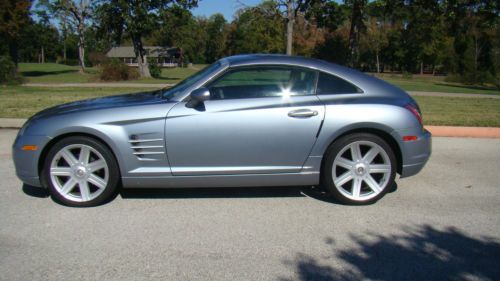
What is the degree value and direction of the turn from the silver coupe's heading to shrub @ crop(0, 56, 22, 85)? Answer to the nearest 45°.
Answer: approximately 45° to its right

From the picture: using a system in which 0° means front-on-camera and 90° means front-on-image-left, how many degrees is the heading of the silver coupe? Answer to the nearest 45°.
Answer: approximately 90°

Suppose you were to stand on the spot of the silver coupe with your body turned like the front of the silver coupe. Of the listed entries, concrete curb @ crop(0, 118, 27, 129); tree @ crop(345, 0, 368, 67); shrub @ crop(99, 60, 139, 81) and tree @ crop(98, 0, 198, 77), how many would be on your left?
0

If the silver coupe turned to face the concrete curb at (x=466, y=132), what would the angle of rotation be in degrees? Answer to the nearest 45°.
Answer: approximately 135° to its right

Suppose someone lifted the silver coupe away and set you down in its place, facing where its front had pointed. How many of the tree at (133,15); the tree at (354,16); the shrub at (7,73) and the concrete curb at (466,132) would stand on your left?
0

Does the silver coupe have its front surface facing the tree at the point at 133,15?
no

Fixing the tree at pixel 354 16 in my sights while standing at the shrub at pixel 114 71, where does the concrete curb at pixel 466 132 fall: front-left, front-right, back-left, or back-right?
front-right

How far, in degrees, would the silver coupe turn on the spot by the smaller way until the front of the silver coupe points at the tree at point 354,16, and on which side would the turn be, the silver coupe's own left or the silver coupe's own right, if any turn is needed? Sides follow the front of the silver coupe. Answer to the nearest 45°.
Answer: approximately 90° to the silver coupe's own right

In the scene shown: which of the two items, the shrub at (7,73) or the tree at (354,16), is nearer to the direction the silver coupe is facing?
the shrub

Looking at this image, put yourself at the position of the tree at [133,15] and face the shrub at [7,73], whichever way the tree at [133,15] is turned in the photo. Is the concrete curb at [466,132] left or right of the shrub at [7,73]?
left

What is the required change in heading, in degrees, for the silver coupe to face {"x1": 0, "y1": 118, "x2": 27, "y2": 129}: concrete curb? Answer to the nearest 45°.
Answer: approximately 45° to its right
